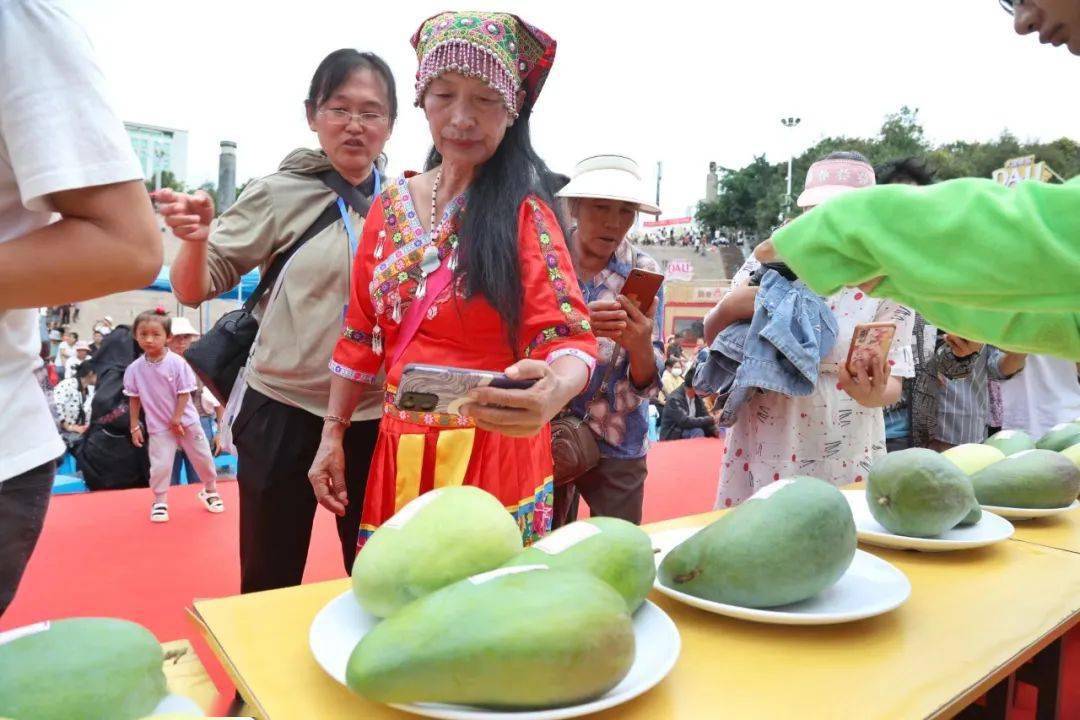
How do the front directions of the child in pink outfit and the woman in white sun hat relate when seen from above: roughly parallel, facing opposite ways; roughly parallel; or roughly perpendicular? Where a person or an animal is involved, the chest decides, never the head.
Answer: roughly parallel

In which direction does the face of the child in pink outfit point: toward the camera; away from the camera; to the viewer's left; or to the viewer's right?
toward the camera

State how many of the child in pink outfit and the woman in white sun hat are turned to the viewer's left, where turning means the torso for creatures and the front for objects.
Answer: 0

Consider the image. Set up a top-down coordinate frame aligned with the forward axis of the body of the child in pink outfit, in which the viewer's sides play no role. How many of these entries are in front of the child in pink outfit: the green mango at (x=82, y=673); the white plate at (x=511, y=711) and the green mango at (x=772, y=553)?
3

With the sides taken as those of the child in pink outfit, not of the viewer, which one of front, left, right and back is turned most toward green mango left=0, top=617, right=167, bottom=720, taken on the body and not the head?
front

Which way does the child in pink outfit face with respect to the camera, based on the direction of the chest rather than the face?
toward the camera

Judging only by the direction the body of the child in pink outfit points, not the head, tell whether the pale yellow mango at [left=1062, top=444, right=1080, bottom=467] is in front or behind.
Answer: in front

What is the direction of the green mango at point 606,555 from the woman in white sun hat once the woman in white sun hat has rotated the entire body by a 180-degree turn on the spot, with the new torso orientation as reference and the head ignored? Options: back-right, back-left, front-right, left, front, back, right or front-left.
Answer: back-left

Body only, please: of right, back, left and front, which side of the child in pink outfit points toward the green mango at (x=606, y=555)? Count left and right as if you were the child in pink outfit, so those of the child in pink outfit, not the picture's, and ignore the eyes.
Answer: front

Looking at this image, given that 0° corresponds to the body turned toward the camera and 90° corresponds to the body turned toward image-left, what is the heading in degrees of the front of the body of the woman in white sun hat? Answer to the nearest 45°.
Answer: approximately 315°

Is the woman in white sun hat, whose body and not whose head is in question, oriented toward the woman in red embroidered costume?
no

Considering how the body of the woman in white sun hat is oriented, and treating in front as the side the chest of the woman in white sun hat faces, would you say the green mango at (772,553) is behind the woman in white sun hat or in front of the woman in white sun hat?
in front

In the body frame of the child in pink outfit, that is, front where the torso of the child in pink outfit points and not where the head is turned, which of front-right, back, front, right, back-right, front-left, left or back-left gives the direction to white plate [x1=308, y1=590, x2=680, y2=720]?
front

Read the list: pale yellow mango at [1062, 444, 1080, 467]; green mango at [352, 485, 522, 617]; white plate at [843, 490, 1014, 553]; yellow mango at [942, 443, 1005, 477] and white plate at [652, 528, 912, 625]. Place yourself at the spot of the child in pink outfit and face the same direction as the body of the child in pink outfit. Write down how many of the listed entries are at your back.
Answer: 0

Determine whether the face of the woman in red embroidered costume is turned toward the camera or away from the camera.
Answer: toward the camera
